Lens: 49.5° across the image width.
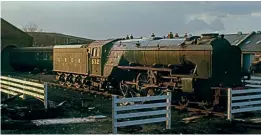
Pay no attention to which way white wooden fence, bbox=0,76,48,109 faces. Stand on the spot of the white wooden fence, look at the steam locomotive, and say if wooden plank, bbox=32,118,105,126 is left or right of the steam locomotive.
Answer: right

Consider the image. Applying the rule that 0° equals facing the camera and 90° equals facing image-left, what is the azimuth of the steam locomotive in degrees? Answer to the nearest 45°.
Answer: approximately 315°

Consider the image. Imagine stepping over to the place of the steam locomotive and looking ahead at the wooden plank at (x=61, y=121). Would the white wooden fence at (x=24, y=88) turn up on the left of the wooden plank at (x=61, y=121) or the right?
right

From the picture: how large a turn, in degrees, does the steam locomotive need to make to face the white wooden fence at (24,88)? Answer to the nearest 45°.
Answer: approximately 135° to its right

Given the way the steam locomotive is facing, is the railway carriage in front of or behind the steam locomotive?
behind

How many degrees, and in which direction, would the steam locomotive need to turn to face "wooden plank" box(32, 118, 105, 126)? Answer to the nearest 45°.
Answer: approximately 90° to its right
